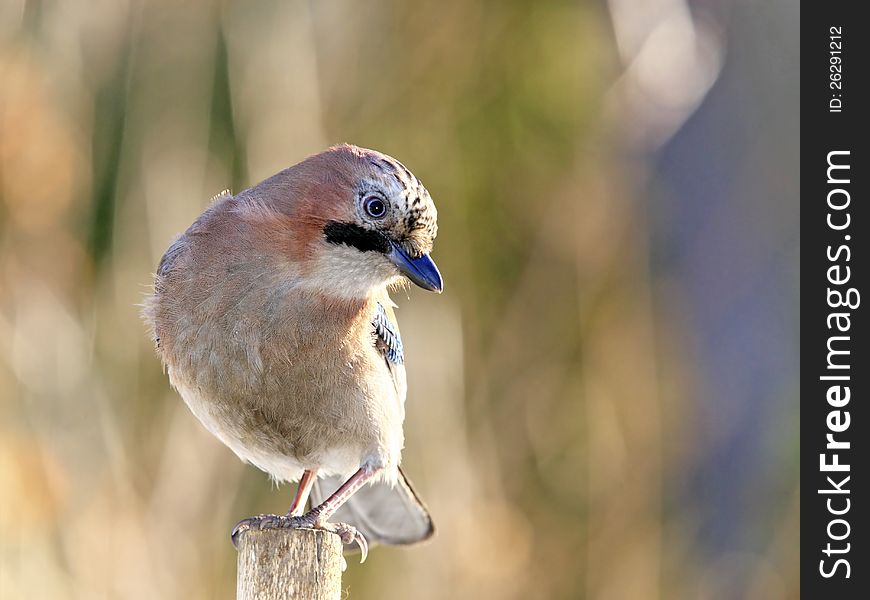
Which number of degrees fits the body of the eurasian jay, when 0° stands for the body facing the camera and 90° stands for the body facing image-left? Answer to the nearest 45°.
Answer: approximately 45°
